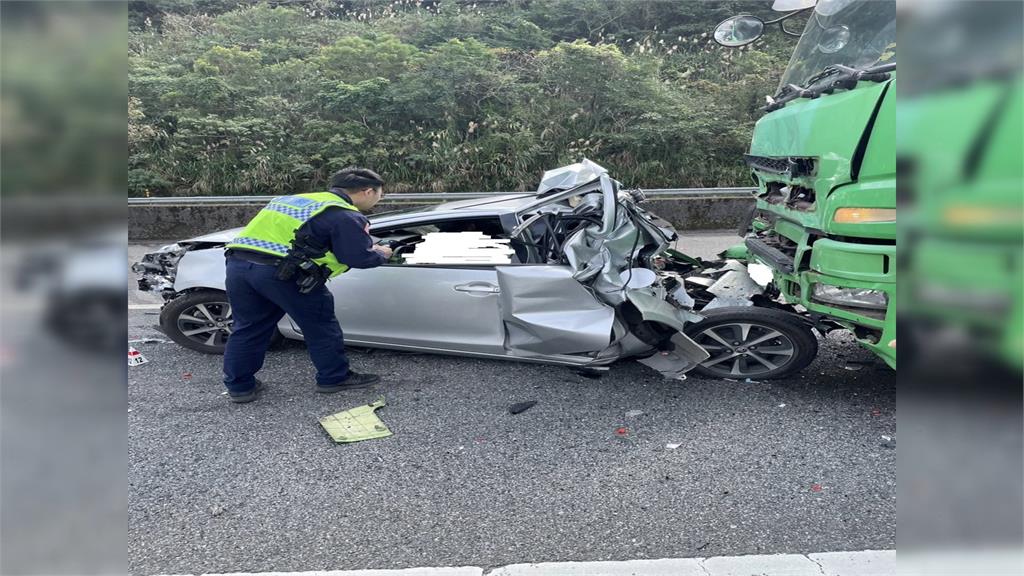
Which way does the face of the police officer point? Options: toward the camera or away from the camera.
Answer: away from the camera

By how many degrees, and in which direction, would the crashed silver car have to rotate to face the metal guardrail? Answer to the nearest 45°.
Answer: approximately 90° to its right

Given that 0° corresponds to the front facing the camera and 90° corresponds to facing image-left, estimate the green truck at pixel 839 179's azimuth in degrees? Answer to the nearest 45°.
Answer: approximately 45°

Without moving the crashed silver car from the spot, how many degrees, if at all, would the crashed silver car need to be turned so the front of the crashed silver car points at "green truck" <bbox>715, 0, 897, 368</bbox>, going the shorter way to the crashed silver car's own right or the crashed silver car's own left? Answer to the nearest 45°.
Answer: approximately 135° to the crashed silver car's own left

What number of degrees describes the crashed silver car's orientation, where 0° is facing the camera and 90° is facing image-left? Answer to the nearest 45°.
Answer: approximately 90°

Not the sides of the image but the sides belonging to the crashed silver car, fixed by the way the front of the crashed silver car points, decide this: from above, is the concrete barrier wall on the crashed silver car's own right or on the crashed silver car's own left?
on the crashed silver car's own right
